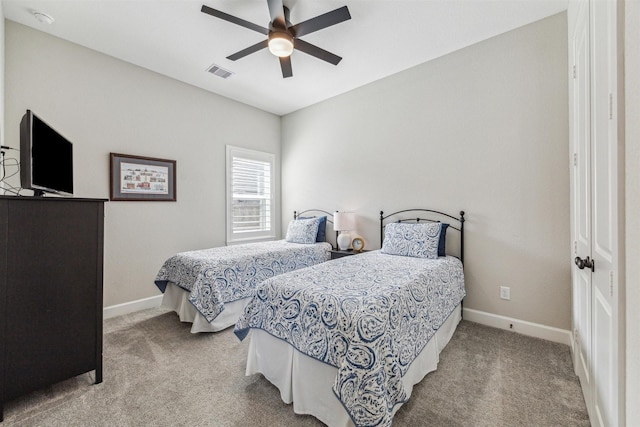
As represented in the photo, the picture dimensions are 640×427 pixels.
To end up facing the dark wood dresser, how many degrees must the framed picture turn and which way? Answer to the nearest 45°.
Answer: approximately 45° to its right

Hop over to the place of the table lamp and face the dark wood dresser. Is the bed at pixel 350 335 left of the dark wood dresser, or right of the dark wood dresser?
left

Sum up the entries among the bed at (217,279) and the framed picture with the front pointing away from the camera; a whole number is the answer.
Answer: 0

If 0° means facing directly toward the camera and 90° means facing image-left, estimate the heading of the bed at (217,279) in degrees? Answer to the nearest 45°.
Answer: approximately 45°

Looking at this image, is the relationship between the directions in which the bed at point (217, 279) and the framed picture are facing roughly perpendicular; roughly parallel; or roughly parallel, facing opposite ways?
roughly perpendicular

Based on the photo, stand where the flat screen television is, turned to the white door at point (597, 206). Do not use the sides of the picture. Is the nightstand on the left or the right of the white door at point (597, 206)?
left

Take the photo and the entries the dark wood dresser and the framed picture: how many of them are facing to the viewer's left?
0

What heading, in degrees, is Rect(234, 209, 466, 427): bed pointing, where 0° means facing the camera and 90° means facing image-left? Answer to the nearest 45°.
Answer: approximately 45°

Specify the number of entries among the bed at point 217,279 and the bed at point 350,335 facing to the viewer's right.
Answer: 0

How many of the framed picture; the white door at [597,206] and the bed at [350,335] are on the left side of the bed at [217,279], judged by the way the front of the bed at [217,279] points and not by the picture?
2

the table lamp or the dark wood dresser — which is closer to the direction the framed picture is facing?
the table lamp

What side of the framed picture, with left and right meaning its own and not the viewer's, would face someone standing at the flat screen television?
right
